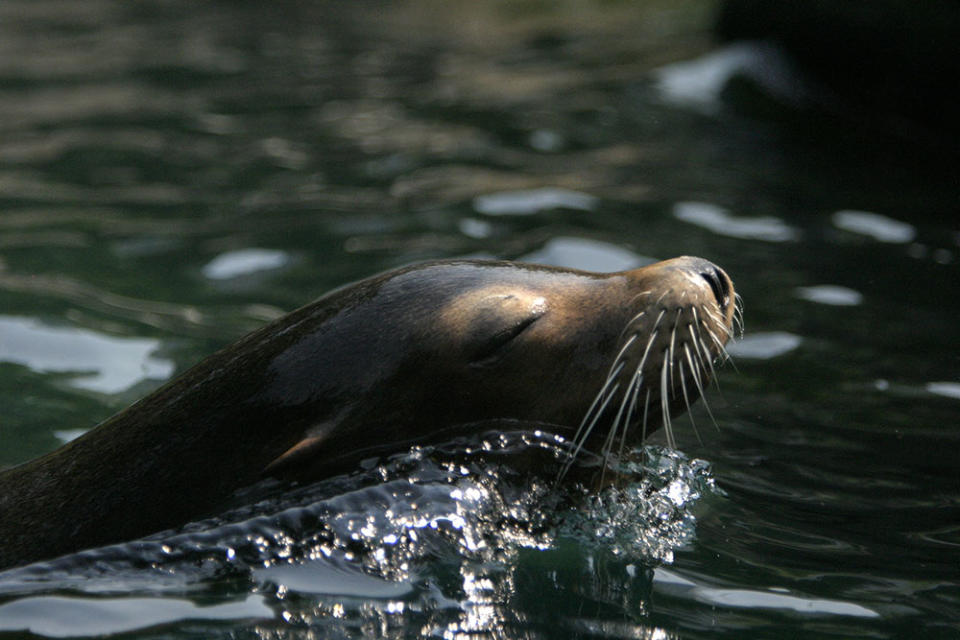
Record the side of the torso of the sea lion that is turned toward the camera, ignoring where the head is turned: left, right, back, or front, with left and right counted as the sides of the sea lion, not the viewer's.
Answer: right
